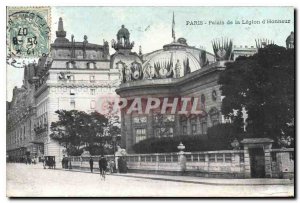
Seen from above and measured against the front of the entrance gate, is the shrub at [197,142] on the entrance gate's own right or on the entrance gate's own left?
on the entrance gate's own right

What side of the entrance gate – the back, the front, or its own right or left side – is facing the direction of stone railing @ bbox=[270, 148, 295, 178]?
left

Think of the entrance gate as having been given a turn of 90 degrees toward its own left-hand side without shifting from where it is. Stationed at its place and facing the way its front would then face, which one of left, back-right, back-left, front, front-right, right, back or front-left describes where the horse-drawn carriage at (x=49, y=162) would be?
back

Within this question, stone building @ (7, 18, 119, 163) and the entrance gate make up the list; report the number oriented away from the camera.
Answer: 0

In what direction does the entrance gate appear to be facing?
toward the camera
